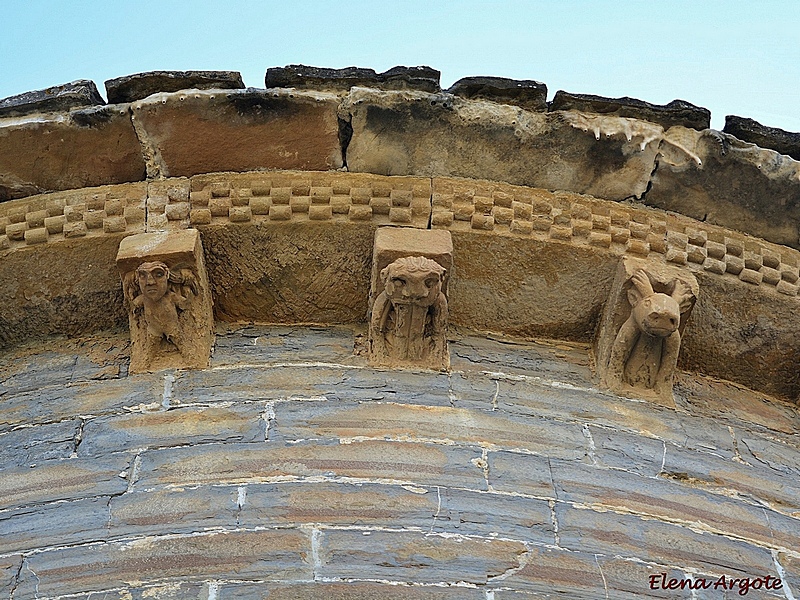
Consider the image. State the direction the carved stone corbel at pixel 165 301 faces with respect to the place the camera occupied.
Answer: facing the viewer

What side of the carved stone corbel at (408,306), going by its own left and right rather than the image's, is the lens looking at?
front

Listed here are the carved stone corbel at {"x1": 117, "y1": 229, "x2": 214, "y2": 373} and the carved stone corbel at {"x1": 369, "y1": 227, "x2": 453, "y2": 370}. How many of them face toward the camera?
2

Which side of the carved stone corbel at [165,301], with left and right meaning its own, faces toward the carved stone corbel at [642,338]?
left

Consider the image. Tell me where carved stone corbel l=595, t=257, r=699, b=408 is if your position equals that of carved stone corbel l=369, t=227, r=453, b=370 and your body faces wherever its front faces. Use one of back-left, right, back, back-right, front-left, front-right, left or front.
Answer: left

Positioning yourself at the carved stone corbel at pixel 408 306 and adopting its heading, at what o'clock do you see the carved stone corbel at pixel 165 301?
the carved stone corbel at pixel 165 301 is roughly at 3 o'clock from the carved stone corbel at pixel 408 306.
